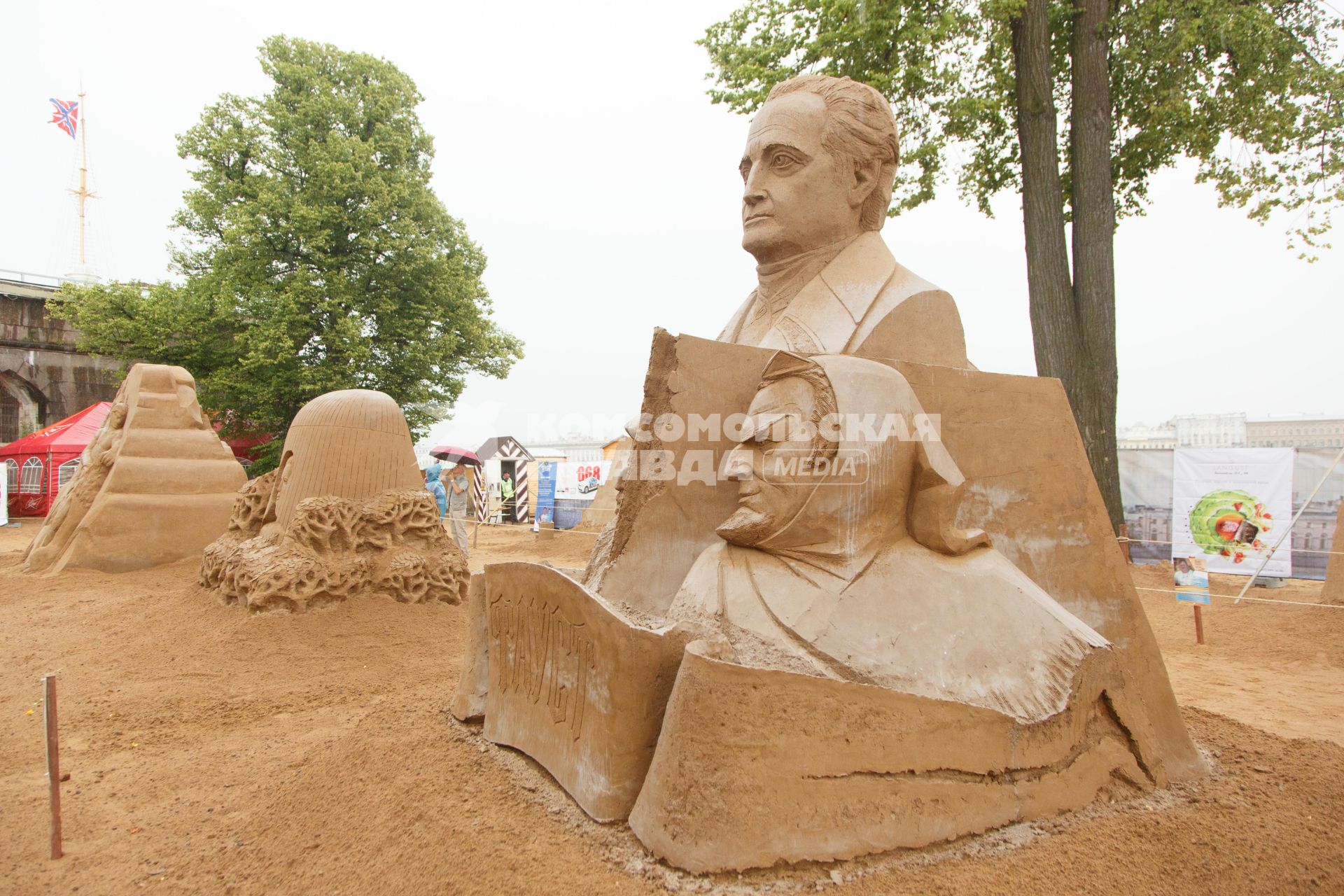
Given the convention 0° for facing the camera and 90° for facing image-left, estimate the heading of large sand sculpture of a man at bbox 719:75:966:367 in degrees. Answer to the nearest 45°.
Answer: approximately 45°

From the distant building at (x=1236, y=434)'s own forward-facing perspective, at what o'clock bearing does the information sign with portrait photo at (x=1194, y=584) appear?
The information sign with portrait photo is roughly at 12 o'clock from the distant building.

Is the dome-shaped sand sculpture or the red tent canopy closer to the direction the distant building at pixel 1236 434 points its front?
the dome-shaped sand sculpture

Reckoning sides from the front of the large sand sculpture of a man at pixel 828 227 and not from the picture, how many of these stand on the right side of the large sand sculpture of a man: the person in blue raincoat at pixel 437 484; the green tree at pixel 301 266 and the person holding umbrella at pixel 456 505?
3

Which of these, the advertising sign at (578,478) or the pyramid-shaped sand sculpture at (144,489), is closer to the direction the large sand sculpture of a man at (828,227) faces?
the pyramid-shaped sand sculpture

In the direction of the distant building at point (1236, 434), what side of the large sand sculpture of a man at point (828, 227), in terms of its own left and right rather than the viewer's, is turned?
back

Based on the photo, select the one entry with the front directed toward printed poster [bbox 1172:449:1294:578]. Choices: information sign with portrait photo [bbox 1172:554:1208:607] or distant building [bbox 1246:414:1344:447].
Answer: the distant building

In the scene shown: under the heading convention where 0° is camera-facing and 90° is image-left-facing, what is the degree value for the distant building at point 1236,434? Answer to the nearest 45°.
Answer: approximately 0°

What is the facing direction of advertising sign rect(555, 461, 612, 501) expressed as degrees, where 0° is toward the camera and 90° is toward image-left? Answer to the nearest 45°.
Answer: approximately 0°
